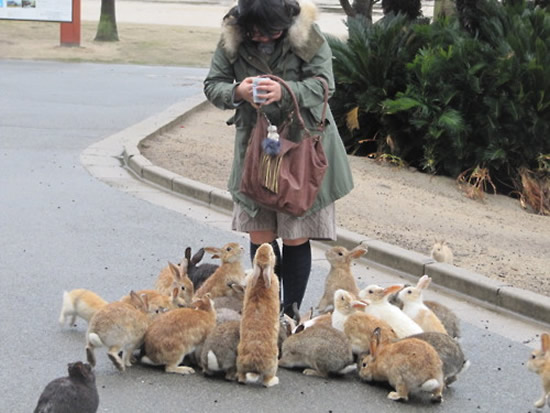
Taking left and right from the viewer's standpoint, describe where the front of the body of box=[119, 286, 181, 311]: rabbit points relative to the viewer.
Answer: facing to the right of the viewer

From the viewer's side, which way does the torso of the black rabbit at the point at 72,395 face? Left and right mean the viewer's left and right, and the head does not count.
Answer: facing away from the viewer and to the right of the viewer

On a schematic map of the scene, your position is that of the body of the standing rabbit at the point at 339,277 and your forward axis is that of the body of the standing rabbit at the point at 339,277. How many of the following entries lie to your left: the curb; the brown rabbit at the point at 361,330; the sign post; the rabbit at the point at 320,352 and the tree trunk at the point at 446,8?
2

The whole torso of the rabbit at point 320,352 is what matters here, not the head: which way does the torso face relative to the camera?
to the viewer's left

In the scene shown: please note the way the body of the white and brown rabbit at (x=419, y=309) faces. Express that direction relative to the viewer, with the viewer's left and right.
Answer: facing to the left of the viewer

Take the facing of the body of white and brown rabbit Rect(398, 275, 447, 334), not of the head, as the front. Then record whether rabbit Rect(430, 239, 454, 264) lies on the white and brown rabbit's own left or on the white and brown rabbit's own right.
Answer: on the white and brown rabbit's own right

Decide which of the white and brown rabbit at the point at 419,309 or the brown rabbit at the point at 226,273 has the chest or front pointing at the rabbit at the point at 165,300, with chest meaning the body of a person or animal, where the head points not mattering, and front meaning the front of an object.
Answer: the white and brown rabbit

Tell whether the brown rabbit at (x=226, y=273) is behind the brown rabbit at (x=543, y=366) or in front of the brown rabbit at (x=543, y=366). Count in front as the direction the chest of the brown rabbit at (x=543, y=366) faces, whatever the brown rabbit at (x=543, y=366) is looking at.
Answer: in front

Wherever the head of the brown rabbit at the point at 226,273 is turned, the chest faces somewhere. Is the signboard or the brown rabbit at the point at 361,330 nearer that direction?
the brown rabbit

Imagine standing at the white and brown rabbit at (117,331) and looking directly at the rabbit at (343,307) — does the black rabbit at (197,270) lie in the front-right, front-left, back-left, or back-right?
front-left

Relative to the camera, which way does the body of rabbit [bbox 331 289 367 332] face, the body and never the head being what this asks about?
to the viewer's left

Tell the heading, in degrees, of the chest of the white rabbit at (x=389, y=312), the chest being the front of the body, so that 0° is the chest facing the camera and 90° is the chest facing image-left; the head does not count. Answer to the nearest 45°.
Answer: approximately 90°

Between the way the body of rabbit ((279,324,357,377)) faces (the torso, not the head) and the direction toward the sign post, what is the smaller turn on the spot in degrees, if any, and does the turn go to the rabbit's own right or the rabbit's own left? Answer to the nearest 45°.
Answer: approximately 90° to the rabbit's own right

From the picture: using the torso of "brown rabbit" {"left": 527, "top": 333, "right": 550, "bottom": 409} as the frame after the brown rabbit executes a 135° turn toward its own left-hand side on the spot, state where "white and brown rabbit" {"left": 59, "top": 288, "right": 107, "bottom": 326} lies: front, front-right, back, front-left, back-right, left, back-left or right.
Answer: back-right

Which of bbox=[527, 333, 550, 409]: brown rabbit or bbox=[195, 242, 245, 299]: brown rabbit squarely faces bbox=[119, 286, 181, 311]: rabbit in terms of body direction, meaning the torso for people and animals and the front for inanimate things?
bbox=[527, 333, 550, 409]: brown rabbit

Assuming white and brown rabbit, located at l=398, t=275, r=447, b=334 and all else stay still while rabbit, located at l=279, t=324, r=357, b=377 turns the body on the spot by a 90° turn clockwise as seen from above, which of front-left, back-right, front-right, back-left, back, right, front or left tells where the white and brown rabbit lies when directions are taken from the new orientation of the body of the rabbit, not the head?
front-right

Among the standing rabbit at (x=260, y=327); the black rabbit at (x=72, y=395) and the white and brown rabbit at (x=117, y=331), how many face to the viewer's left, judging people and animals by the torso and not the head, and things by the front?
0

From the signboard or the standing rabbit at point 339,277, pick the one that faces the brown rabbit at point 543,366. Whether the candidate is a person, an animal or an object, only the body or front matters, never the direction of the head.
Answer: the signboard

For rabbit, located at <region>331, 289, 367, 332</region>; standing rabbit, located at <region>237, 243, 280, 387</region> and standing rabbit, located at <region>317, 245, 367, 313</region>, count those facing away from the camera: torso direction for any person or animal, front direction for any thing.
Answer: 1

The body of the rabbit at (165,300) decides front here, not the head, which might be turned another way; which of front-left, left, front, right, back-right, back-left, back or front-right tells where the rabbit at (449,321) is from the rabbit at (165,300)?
front
